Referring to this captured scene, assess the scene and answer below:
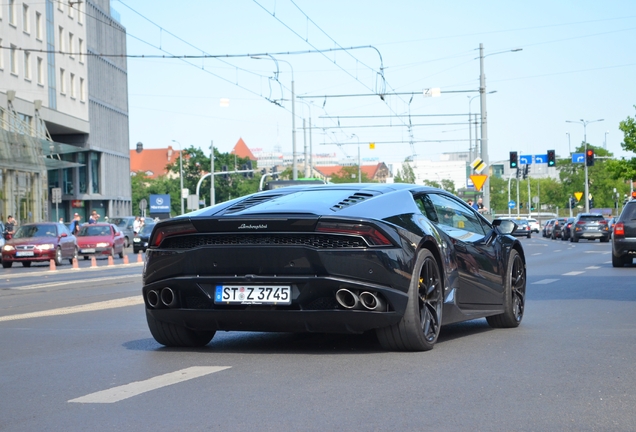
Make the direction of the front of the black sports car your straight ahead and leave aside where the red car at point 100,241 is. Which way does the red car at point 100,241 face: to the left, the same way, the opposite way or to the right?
the opposite way

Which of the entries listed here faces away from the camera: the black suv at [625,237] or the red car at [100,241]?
the black suv

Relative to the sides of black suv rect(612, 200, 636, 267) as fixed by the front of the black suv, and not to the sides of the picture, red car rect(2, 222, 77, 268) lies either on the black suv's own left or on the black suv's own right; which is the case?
on the black suv's own left

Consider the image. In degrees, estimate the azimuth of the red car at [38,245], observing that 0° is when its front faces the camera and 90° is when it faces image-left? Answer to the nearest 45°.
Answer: approximately 45°

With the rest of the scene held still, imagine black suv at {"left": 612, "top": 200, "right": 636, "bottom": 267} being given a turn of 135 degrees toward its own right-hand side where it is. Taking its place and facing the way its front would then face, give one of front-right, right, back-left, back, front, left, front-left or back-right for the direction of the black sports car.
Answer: front-right

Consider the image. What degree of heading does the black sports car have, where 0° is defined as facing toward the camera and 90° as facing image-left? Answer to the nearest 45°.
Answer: approximately 225°

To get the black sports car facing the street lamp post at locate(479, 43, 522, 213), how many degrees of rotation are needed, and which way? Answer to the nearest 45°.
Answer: approximately 45° to its left

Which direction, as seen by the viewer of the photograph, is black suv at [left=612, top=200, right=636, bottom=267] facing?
facing away from the viewer

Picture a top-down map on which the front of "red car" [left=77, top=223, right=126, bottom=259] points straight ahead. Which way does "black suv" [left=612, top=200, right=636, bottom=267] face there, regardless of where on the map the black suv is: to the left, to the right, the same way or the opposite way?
the opposite way
